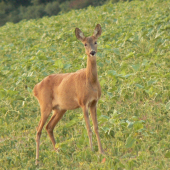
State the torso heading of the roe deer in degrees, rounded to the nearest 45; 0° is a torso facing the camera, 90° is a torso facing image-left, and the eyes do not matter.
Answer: approximately 315°
